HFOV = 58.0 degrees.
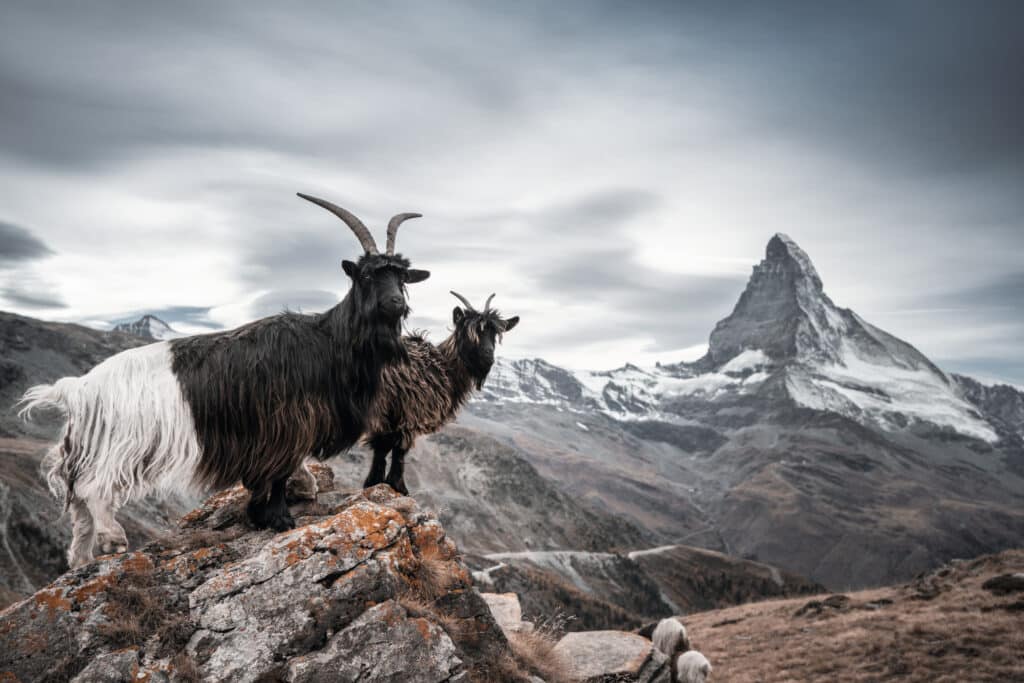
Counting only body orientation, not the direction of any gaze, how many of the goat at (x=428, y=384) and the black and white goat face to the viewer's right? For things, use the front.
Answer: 2

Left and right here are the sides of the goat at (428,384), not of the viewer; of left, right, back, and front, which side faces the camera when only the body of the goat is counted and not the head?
right

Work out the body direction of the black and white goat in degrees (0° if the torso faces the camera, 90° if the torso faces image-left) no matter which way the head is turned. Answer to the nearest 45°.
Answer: approximately 270°

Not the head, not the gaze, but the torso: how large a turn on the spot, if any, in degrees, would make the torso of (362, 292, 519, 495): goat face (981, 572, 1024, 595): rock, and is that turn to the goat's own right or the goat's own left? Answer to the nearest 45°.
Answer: approximately 45° to the goat's own left

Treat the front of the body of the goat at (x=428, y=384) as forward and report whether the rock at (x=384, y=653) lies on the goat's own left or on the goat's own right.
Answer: on the goat's own right

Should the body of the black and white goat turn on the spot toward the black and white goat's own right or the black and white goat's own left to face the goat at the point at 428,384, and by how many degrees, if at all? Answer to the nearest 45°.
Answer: approximately 45° to the black and white goat's own left
